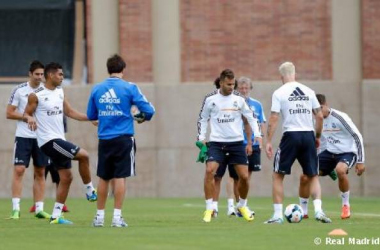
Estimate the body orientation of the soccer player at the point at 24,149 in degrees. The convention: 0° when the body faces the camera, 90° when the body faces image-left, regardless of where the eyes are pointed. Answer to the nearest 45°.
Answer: approximately 315°

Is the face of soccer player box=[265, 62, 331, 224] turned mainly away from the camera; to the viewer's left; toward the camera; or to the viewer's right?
away from the camera

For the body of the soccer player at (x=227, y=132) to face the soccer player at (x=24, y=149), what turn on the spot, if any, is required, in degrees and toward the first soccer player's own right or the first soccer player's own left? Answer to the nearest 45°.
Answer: approximately 90° to the first soccer player's own right

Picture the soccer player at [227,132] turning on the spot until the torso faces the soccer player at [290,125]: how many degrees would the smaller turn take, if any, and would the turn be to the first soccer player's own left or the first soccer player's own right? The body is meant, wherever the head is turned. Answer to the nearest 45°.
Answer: approximately 45° to the first soccer player's own left

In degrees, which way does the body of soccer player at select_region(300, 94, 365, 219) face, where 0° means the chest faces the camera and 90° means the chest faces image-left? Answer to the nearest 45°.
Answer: approximately 45°

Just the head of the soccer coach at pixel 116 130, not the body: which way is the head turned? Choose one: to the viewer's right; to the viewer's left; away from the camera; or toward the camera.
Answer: away from the camera

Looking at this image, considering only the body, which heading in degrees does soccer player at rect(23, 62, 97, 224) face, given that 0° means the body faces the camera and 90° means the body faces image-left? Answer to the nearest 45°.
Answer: approximately 315°

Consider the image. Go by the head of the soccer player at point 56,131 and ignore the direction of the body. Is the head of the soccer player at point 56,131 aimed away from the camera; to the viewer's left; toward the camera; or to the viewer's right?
to the viewer's right
